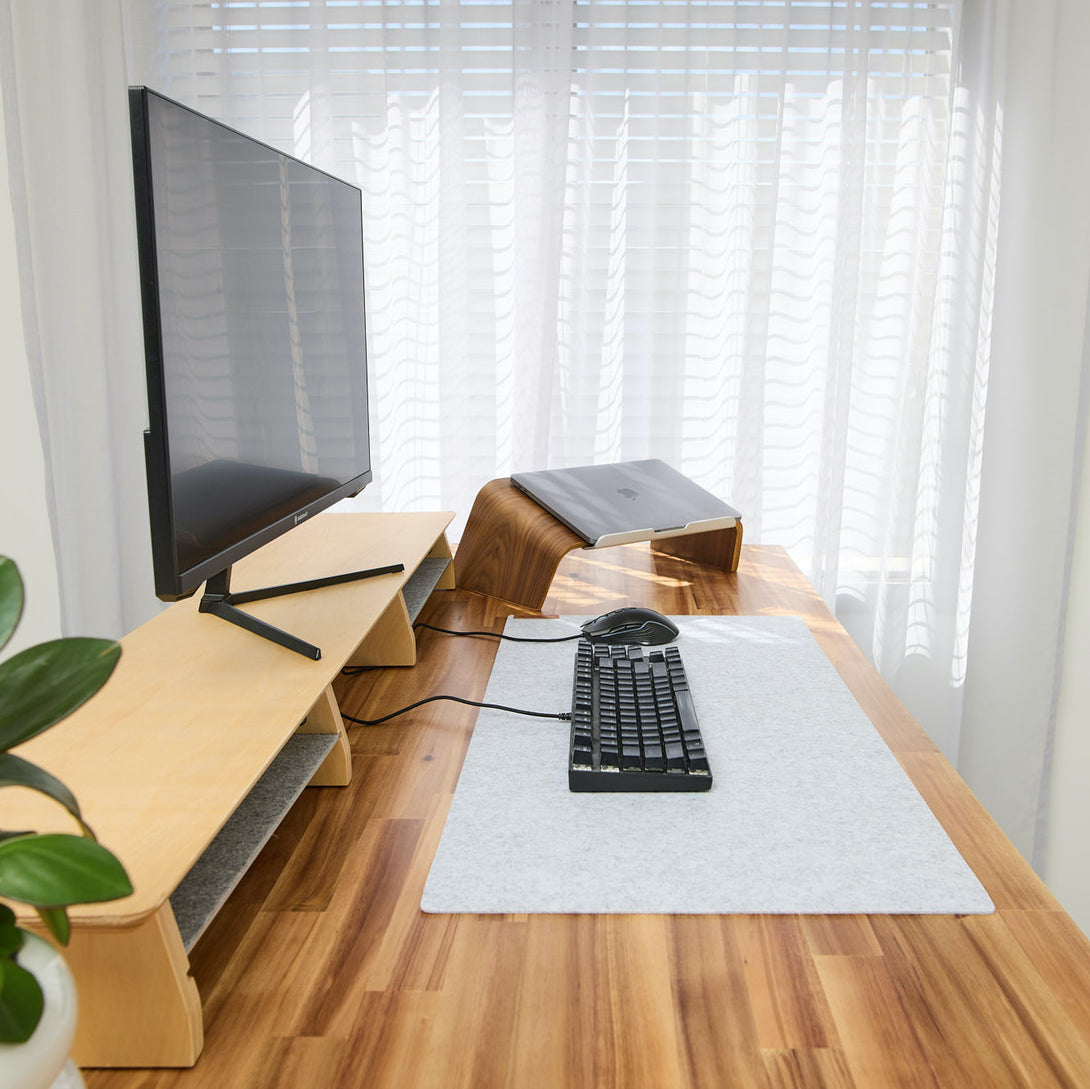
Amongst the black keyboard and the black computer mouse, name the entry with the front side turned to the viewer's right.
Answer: the black keyboard

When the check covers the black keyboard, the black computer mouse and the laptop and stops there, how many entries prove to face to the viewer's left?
1

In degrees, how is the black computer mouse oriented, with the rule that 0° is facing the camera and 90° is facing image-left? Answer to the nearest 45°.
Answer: approximately 90°

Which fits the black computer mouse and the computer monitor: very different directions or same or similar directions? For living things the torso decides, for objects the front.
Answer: very different directions

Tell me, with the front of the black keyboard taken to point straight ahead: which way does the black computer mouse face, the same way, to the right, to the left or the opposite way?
the opposite way

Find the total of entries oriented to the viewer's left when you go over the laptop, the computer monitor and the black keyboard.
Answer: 0

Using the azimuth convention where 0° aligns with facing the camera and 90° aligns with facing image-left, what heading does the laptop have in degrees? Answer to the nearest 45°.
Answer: approximately 315°

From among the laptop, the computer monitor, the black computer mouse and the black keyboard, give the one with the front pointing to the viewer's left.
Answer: the black computer mouse

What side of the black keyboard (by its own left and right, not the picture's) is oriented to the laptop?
left

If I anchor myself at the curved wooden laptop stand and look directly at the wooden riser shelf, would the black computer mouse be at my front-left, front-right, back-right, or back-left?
front-left

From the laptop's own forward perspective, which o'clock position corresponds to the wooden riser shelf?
The wooden riser shelf is roughly at 2 o'clock from the laptop.

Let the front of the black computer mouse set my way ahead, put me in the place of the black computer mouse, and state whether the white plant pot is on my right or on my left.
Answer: on my left
